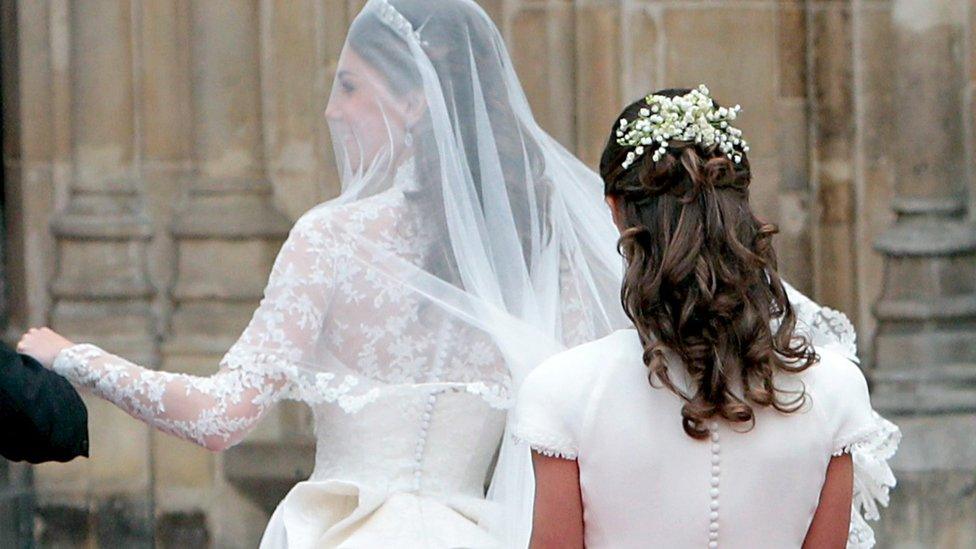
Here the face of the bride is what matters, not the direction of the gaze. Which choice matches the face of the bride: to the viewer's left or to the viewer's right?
to the viewer's left

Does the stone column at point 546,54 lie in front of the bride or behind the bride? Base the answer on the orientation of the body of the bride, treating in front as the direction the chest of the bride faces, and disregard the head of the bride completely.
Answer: in front

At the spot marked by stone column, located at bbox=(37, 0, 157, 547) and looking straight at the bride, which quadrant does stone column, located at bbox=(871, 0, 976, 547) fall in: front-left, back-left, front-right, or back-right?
front-left

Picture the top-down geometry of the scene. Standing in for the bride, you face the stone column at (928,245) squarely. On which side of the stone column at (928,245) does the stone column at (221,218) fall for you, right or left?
left

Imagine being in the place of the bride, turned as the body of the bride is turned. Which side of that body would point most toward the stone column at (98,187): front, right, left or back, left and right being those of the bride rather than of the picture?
front

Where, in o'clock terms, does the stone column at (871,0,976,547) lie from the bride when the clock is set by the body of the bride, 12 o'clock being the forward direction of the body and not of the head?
The stone column is roughly at 1 o'clock from the bride.

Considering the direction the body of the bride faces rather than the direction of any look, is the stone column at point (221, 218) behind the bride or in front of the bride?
in front

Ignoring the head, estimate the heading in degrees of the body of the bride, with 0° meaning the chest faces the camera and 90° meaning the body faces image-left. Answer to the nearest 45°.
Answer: approximately 180°

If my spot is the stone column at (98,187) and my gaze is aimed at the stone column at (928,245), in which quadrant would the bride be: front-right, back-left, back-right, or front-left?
front-right
